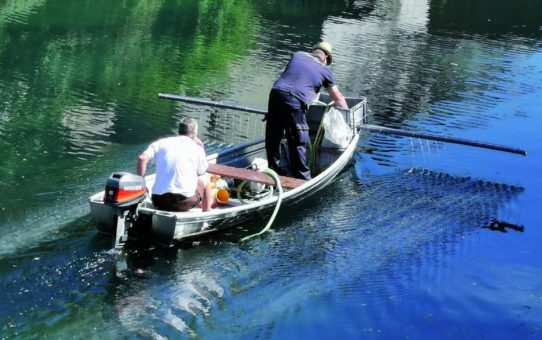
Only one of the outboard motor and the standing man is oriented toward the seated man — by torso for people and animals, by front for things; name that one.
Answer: the outboard motor

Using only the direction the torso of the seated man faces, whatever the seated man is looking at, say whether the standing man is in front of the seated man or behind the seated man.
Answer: in front

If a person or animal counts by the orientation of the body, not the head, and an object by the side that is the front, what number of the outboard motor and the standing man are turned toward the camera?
0

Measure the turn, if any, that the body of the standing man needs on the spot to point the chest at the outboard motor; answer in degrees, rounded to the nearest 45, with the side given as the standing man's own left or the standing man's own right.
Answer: approximately 180°

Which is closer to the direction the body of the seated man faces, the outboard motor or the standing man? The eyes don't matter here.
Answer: the standing man

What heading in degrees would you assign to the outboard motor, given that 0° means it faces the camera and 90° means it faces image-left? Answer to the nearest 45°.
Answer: approximately 225°

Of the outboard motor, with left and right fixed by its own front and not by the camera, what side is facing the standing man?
front

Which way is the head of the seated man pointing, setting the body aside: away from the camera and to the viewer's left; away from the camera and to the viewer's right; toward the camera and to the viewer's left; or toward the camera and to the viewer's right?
away from the camera and to the viewer's right

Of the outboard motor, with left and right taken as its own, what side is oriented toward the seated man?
front

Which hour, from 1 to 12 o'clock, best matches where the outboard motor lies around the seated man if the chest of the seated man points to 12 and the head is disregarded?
The outboard motor is roughly at 6 o'clock from the seated man.

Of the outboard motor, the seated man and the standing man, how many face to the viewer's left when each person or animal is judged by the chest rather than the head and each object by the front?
0

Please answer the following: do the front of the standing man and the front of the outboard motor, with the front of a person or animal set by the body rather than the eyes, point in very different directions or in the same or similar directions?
same or similar directions

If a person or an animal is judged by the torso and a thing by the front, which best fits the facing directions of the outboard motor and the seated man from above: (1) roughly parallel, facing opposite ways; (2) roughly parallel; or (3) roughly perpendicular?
roughly parallel

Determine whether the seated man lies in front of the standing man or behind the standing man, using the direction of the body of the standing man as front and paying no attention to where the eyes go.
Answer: behind
